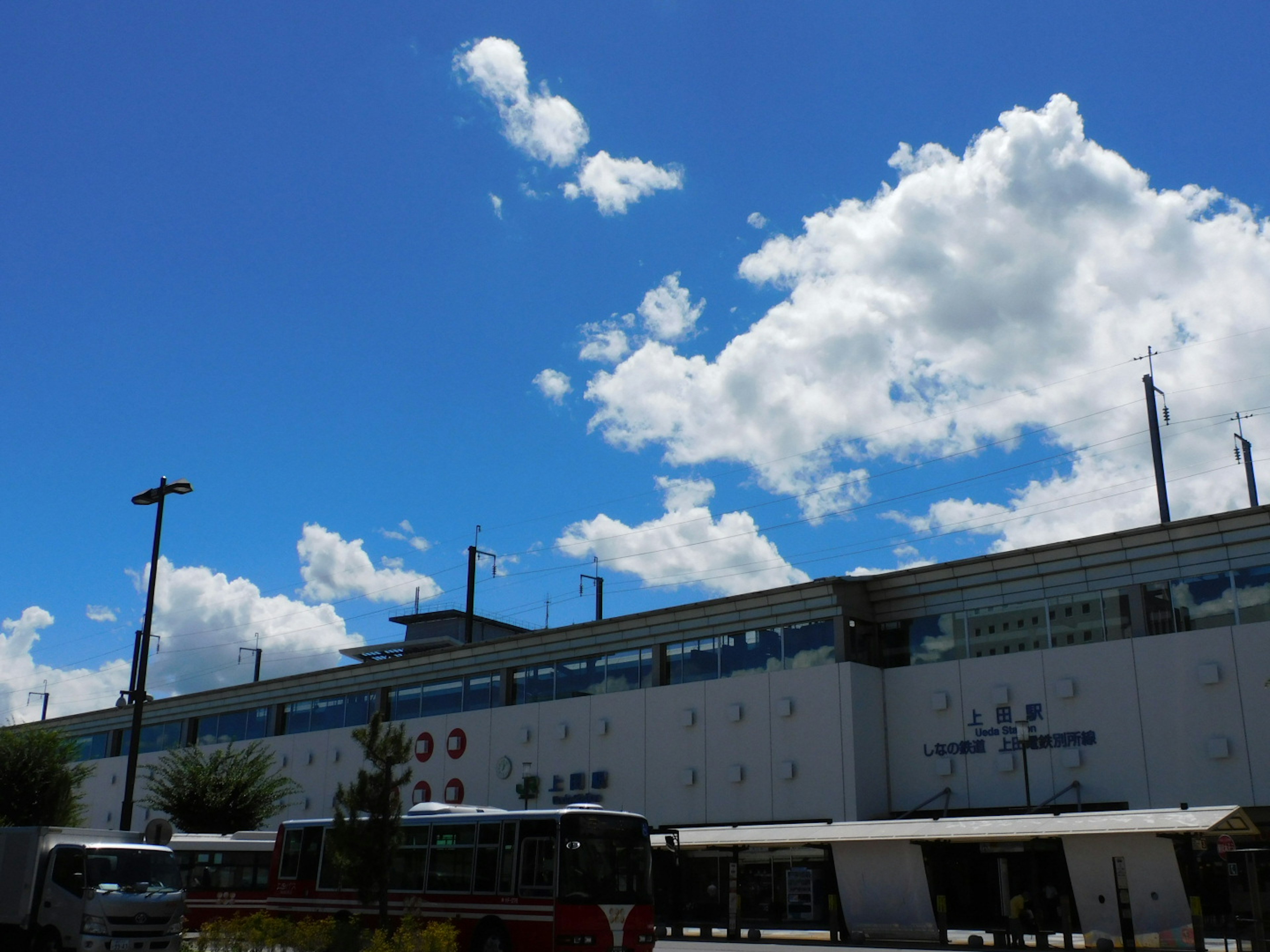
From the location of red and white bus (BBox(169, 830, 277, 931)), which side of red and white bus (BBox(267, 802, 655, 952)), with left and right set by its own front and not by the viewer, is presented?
back

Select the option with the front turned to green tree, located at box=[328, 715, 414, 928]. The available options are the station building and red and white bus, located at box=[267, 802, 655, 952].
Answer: the station building

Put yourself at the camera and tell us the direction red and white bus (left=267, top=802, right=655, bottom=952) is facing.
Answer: facing the viewer and to the right of the viewer

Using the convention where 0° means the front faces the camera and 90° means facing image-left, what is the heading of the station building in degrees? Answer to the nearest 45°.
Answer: approximately 45°

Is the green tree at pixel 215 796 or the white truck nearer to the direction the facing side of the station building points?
the white truck

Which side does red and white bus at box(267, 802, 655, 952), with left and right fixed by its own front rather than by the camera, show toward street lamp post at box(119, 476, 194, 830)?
back

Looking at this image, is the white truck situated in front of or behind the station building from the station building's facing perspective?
in front

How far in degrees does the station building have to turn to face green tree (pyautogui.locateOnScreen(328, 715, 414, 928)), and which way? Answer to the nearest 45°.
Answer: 0° — it already faces it

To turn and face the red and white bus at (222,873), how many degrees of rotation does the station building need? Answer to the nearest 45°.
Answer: approximately 45° to its right

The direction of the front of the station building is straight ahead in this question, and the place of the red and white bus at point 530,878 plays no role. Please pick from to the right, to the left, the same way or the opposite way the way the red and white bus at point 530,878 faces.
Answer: to the left

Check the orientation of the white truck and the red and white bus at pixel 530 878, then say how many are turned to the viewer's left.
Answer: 0
